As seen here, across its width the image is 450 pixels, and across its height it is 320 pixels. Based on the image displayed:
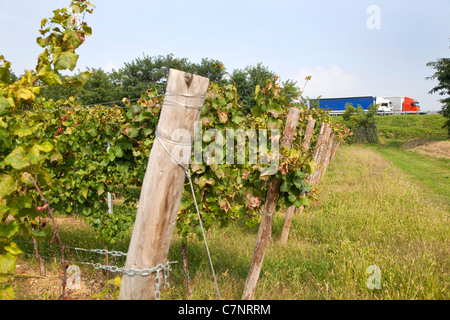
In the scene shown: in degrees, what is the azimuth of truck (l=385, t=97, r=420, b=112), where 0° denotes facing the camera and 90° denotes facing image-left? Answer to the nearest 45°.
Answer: approximately 270°

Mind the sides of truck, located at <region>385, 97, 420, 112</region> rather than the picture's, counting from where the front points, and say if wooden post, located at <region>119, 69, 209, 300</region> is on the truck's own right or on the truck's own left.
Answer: on the truck's own right

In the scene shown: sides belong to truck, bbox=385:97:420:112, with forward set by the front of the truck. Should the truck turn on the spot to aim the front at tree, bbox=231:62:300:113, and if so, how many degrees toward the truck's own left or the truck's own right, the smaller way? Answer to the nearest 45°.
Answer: approximately 135° to the truck's own right

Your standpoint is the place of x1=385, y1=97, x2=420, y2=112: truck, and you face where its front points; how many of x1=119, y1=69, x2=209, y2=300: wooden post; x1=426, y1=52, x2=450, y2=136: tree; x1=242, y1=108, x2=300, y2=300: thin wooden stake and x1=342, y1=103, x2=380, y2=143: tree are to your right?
4

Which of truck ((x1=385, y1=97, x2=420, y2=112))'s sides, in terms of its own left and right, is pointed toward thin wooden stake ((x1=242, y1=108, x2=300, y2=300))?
right

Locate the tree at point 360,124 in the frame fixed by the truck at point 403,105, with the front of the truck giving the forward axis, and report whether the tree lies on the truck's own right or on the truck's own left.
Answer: on the truck's own right

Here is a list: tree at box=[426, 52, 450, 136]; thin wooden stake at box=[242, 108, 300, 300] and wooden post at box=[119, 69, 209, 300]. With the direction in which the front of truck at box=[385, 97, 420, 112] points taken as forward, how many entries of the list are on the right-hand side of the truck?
3
